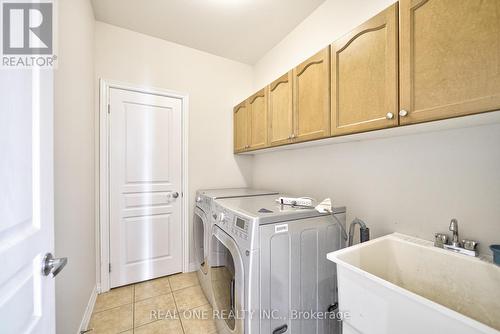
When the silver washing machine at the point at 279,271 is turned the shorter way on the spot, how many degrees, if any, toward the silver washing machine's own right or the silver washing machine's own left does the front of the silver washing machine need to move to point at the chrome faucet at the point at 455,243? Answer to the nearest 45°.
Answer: approximately 135° to the silver washing machine's own left

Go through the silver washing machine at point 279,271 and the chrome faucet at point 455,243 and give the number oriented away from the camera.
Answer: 0

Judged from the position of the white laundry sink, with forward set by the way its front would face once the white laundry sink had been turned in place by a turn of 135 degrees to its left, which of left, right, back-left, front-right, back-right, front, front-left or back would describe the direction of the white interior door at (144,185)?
back

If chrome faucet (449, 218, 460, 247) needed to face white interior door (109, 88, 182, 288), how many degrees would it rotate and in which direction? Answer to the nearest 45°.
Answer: approximately 45° to its right

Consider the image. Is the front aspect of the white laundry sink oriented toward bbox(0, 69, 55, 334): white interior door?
yes

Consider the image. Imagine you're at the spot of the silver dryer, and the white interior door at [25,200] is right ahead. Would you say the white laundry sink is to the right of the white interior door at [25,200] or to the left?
left

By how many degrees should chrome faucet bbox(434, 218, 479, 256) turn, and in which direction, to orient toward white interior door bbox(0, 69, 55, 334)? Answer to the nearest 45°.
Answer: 0° — it already faces it

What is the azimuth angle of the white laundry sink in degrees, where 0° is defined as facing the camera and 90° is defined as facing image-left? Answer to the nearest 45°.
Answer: approximately 45°

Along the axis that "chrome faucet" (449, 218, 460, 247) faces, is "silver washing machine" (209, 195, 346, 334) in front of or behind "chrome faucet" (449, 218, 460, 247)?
in front

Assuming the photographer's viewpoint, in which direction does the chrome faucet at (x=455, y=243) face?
facing the viewer and to the left of the viewer

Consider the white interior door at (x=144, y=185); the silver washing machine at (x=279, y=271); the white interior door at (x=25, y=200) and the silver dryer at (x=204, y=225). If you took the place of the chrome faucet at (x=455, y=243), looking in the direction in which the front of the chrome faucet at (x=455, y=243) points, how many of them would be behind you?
0
